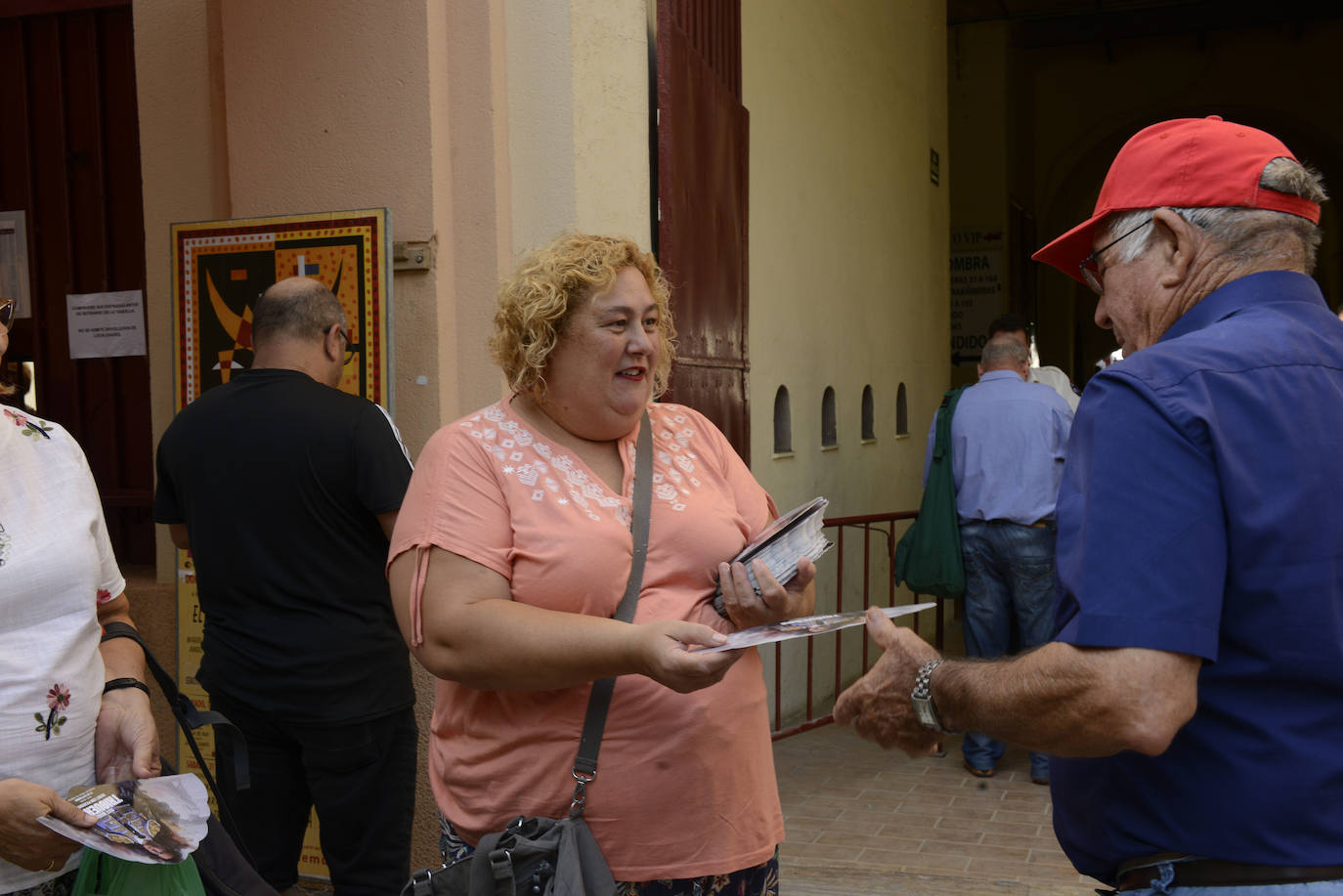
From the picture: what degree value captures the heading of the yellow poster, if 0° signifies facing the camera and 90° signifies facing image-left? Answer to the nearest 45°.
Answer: approximately 0°

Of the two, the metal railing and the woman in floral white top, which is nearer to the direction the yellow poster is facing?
the woman in floral white top

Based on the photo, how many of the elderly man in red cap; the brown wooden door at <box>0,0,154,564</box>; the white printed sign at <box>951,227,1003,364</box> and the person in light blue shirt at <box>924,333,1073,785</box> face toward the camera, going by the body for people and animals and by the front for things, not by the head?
2

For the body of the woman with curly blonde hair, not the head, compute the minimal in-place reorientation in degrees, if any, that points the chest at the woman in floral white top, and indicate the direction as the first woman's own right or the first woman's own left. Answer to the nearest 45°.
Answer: approximately 135° to the first woman's own right

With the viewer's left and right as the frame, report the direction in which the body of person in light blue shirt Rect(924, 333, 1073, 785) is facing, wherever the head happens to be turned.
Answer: facing away from the viewer

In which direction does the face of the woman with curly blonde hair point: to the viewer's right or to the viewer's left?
to the viewer's right

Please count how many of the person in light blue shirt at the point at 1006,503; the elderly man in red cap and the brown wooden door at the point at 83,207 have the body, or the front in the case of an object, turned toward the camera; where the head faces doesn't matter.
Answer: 1

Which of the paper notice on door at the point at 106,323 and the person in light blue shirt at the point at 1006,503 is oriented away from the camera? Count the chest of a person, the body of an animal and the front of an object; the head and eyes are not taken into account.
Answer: the person in light blue shirt

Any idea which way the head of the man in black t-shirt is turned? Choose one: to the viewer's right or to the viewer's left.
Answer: to the viewer's right

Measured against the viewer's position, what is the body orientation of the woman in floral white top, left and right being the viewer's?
facing the viewer and to the right of the viewer

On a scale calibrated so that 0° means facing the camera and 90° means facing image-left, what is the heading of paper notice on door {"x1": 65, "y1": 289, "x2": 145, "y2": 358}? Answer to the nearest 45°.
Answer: approximately 0°
